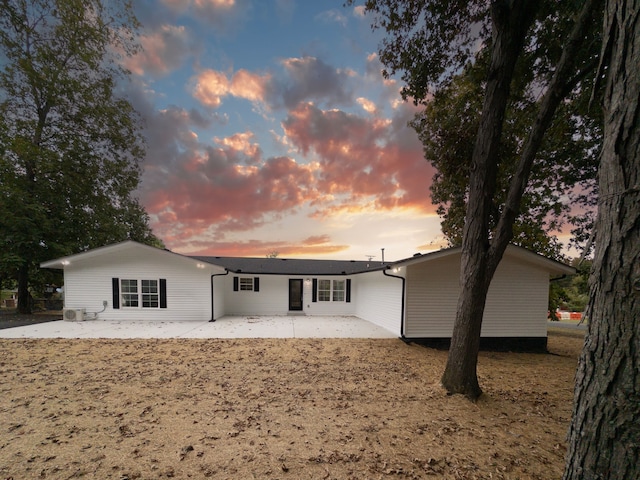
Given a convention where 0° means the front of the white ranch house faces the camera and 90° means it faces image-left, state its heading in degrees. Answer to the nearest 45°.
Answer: approximately 0°

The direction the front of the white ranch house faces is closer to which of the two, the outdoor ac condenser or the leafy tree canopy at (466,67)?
the leafy tree canopy

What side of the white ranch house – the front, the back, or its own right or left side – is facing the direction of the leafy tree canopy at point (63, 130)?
right

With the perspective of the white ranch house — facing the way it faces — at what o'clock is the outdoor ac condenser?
The outdoor ac condenser is roughly at 3 o'clock from the white ranch house.
